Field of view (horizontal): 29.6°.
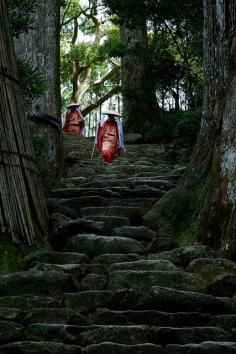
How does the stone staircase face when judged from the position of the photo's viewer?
facing the viewer

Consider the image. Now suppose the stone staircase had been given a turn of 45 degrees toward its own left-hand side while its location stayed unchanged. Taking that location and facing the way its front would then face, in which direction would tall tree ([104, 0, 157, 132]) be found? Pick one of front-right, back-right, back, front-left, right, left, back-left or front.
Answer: back-left
